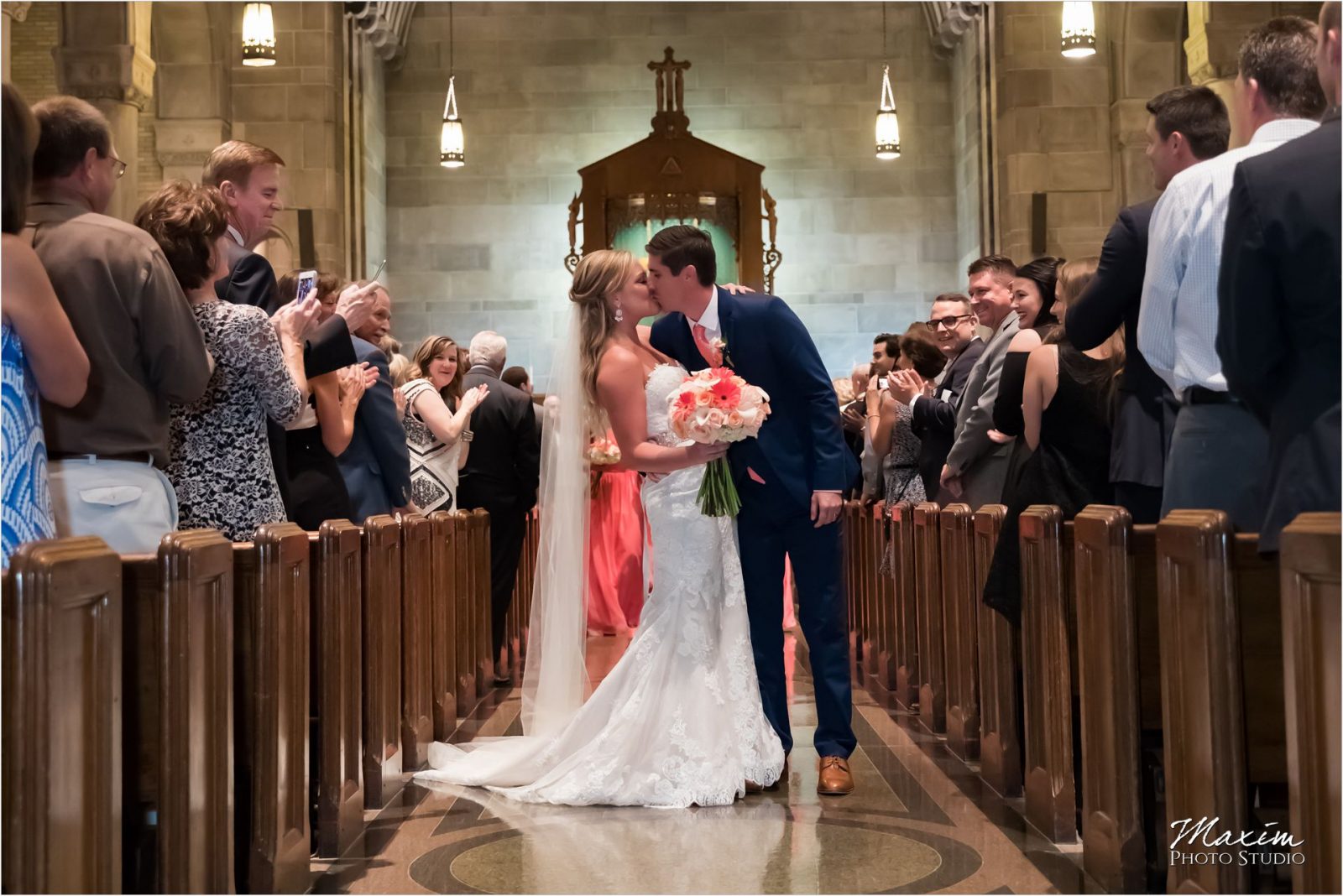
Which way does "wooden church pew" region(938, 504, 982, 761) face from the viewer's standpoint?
away from the camera

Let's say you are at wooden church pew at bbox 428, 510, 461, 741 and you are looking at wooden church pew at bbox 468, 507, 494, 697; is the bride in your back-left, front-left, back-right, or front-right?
back-right

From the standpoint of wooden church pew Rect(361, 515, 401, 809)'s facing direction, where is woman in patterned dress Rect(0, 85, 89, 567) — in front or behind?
behind

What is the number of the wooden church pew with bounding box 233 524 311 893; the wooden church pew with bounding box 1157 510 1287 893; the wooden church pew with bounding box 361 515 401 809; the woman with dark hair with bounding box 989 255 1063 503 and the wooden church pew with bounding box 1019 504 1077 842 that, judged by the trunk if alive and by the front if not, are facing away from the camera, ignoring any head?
4

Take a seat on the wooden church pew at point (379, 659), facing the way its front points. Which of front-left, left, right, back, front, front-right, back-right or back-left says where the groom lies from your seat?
right

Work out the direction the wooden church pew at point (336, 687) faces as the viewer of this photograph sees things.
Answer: facing away from the viewer

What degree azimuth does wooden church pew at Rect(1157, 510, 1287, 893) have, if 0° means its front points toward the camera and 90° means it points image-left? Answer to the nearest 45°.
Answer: approximately 180°

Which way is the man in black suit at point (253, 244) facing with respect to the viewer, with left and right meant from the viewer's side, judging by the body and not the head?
facing to the right of the viewer

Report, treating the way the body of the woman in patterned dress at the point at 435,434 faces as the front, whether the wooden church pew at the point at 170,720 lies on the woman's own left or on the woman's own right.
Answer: on the woman's own right

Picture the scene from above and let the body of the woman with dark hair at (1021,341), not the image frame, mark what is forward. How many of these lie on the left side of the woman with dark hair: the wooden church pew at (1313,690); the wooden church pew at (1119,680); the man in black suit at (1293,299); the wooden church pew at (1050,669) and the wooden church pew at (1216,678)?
5

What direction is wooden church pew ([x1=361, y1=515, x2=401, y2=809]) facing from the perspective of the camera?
away from the camera

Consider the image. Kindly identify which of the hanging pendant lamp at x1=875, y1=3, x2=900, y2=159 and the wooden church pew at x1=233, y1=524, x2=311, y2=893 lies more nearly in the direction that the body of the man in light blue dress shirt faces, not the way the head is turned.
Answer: the hanging pendant lamp

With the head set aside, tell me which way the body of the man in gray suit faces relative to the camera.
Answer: to the viewer's left

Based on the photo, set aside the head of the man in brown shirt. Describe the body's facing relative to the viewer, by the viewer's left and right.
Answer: facing away from the viewer and to the right of the viewer

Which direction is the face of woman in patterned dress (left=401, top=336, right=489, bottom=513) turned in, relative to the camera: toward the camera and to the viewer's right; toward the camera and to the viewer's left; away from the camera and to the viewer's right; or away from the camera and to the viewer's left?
toward the camera and to the viewer's right

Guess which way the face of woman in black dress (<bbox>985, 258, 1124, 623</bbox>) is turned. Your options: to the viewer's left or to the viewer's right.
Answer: to the viewer's left
